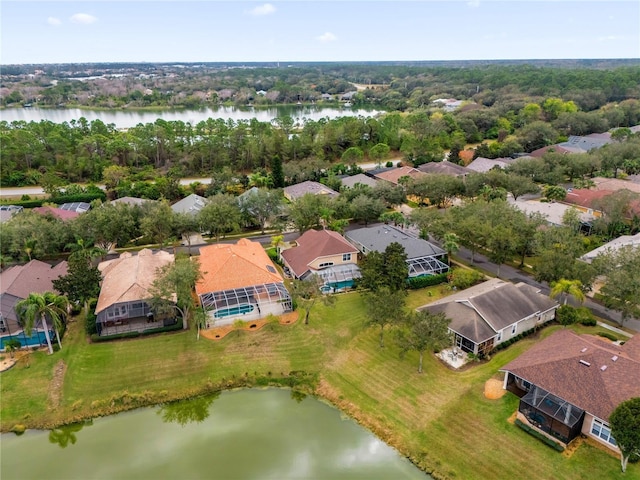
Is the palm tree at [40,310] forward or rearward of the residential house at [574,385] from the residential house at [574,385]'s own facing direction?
rearward

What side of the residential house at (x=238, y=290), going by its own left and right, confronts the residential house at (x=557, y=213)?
right

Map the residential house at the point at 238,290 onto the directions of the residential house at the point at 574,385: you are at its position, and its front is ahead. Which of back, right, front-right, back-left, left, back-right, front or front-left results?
back-left

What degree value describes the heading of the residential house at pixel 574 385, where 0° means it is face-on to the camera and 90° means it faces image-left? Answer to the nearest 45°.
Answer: approximately 225°

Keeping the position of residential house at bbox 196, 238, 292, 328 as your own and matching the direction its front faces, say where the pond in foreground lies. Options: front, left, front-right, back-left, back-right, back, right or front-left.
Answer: back

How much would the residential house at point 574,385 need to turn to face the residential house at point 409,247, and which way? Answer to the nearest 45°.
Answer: approximately 90° to its left

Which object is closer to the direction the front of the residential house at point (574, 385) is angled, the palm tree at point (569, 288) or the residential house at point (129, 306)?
the palm tree

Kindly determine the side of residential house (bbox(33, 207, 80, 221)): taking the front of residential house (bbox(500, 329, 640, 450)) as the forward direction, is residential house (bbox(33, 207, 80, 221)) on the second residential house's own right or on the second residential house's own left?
on the second residential house's own left

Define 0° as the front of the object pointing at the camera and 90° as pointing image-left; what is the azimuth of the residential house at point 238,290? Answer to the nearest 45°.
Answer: approximately 180°

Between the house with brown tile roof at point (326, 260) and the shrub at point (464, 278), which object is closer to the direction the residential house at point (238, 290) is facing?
the house with brown tile roof

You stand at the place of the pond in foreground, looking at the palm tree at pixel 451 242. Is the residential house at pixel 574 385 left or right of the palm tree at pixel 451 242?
right

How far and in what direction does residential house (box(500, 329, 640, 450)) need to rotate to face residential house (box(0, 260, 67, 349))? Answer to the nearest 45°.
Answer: approximately 135° to its left
